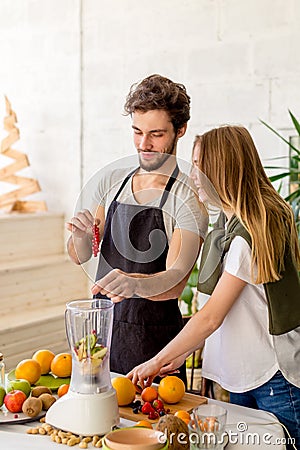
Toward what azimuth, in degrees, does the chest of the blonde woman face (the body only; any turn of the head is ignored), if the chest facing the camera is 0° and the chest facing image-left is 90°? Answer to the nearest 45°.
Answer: approximately 90°

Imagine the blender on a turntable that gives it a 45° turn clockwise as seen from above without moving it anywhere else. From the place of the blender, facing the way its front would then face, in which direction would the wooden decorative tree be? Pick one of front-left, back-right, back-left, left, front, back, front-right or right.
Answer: front-right
